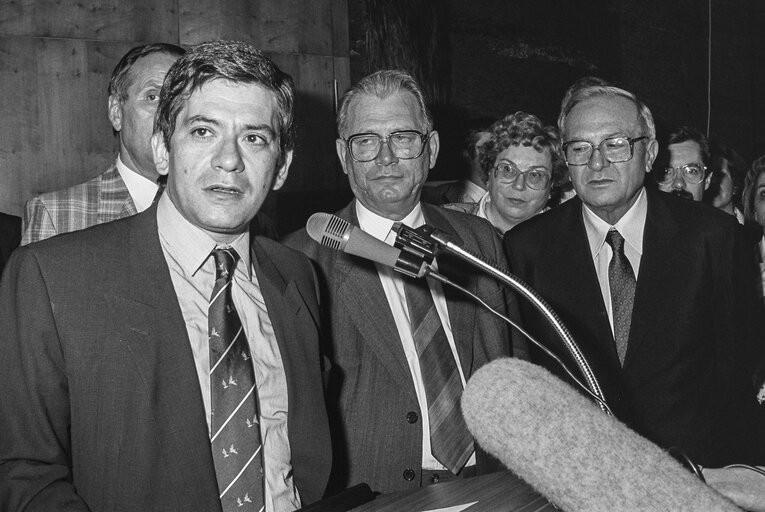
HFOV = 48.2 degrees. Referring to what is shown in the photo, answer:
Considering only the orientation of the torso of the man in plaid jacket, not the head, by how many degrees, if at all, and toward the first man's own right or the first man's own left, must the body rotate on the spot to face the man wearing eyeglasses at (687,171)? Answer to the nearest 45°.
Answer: approximately 45° to the first man's own left

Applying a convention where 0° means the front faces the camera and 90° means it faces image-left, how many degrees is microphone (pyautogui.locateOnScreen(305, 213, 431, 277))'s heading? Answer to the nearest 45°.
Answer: approximately 90°

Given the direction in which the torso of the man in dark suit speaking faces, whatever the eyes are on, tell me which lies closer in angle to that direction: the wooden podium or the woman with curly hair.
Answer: the wooden podium

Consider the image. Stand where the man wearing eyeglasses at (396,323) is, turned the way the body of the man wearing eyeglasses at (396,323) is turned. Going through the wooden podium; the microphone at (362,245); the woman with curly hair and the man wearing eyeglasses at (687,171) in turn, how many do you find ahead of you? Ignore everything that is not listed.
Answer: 2

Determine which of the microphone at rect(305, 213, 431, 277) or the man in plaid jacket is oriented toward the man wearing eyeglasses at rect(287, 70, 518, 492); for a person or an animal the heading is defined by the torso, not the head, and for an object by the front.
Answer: the man in plaid jacket

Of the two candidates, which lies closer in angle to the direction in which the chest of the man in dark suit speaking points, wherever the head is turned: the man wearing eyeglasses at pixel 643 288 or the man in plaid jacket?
the man wearing eyeglasses

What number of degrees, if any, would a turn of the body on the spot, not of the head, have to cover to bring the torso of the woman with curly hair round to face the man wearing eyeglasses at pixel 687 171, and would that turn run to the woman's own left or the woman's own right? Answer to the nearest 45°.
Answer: approximately 135° to the woman's own left

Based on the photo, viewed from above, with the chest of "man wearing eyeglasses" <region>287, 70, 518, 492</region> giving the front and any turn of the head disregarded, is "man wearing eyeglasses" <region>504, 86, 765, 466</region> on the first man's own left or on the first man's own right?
on the first man's own left

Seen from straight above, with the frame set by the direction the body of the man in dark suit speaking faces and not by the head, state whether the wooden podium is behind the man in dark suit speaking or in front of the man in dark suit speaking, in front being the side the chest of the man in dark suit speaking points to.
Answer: in front

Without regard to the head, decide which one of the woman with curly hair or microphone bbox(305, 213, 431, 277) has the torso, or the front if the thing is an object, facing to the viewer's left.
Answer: the microphone

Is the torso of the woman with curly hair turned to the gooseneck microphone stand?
yes

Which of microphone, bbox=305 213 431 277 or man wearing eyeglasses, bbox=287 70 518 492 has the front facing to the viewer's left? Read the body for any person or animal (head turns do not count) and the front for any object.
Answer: the microphone
